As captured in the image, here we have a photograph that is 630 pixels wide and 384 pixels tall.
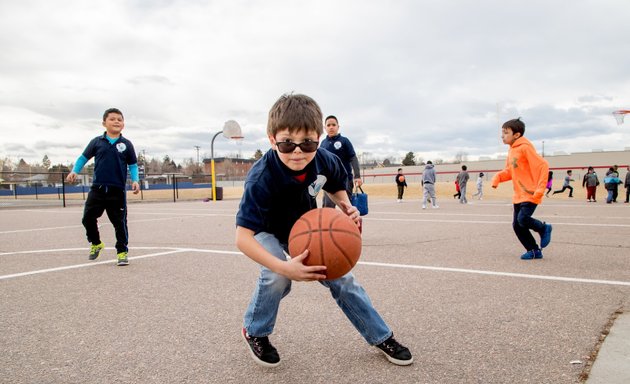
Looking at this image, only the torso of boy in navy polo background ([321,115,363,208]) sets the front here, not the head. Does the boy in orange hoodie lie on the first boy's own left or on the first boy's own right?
on the first boy's own left

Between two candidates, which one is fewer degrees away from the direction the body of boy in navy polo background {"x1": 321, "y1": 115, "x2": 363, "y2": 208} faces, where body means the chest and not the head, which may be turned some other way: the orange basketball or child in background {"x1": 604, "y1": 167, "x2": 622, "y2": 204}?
the orange basketball

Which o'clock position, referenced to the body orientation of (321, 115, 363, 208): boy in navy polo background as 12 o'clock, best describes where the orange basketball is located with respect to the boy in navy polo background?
The orange basketball is roughly at 12 o'clock from the boy in navy polo background.

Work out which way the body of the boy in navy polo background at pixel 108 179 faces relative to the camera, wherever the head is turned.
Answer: toward the camera

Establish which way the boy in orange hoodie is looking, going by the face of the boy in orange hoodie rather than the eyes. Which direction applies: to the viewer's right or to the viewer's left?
to the viewer's left

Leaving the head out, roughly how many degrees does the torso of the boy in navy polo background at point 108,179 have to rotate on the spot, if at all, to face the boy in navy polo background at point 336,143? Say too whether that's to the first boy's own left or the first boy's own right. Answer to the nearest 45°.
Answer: approximately 90° to the first boy's own left

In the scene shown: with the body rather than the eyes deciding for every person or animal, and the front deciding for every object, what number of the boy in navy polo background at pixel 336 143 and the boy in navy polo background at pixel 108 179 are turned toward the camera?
2

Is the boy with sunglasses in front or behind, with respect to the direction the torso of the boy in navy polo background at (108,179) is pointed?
in front

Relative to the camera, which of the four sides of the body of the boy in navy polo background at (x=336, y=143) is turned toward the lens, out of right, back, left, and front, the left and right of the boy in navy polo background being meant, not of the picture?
front

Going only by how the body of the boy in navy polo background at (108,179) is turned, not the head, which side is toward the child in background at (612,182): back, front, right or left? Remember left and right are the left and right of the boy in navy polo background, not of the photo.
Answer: left

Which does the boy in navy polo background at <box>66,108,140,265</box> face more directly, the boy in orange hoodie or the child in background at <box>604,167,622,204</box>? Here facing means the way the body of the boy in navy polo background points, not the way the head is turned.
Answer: the boy in orange hoodie

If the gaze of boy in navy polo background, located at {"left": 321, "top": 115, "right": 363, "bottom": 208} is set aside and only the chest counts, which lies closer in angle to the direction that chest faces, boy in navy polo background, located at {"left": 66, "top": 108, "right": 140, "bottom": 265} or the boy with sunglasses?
the boy with sunglasses

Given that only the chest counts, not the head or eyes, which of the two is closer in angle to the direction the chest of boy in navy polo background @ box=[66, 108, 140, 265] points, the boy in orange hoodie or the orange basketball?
the orange basketball

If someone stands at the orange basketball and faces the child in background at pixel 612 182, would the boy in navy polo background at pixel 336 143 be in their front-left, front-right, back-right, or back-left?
front-left

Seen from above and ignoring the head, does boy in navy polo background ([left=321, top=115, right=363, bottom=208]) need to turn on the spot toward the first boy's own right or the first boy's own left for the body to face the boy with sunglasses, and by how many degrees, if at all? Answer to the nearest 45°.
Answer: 0° — they already face them
